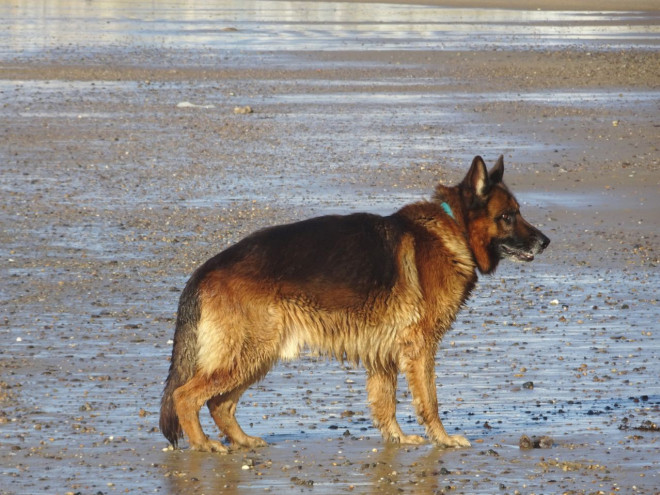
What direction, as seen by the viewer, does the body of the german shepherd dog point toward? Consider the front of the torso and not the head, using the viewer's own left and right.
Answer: facing to the right of the viewer
